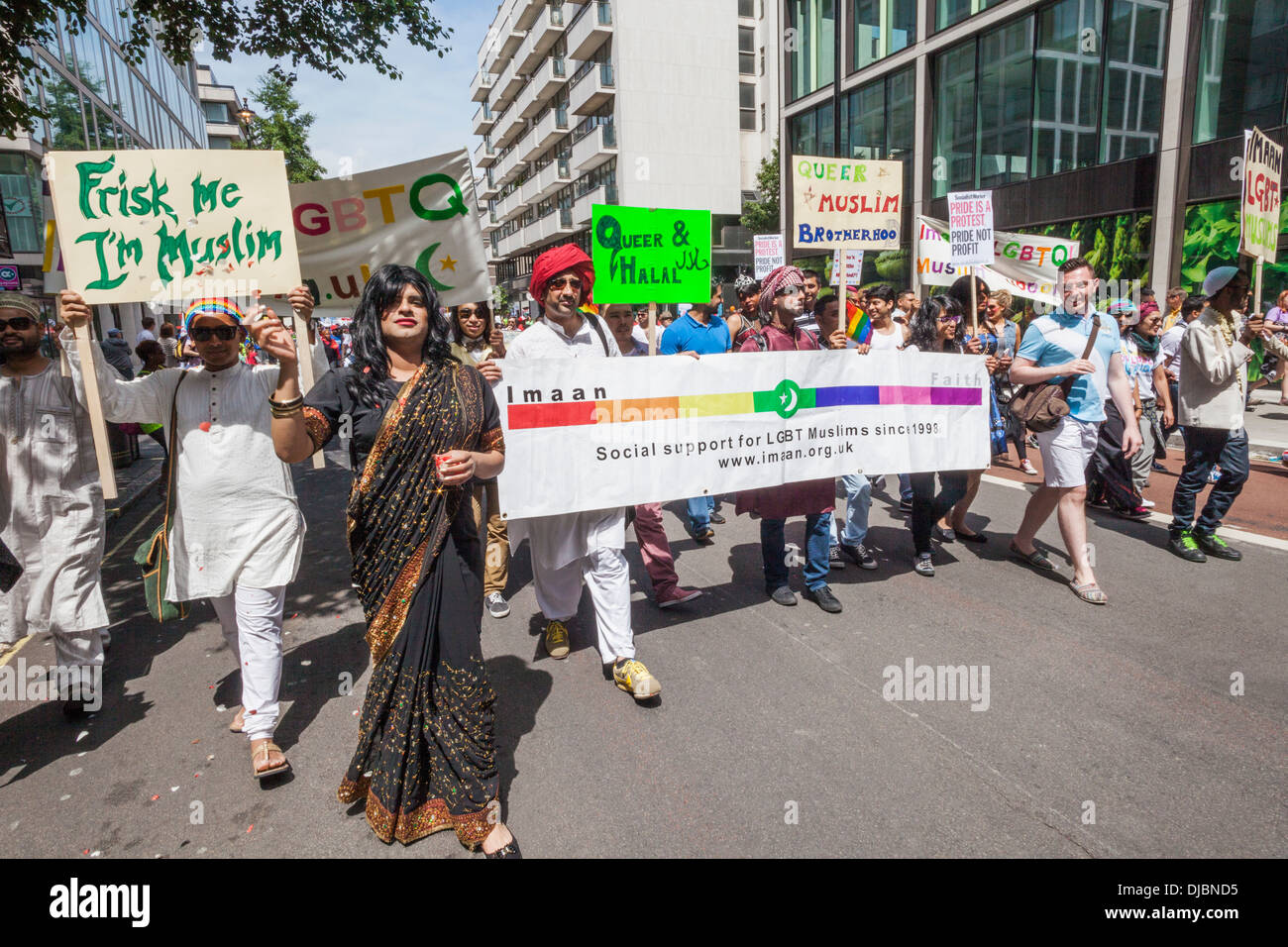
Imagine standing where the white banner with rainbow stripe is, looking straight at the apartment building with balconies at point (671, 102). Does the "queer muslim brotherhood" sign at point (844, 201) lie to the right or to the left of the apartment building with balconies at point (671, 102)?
right

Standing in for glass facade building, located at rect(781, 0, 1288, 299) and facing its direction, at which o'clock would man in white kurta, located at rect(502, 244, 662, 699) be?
The man in white kurta is roughly at 11 o'clock from the glass facade building.

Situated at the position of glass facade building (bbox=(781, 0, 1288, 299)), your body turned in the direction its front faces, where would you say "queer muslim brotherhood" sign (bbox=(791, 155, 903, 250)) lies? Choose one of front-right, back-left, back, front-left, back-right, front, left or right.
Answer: front-left

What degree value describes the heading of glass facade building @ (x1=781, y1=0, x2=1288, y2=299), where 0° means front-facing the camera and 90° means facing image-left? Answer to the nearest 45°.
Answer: approximately 45°

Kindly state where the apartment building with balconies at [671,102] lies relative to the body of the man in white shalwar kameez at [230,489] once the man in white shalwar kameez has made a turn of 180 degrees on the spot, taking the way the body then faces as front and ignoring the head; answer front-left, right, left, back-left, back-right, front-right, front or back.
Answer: front-right

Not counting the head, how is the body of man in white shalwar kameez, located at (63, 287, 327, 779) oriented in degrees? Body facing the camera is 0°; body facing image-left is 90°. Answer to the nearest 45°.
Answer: approximately 0°
